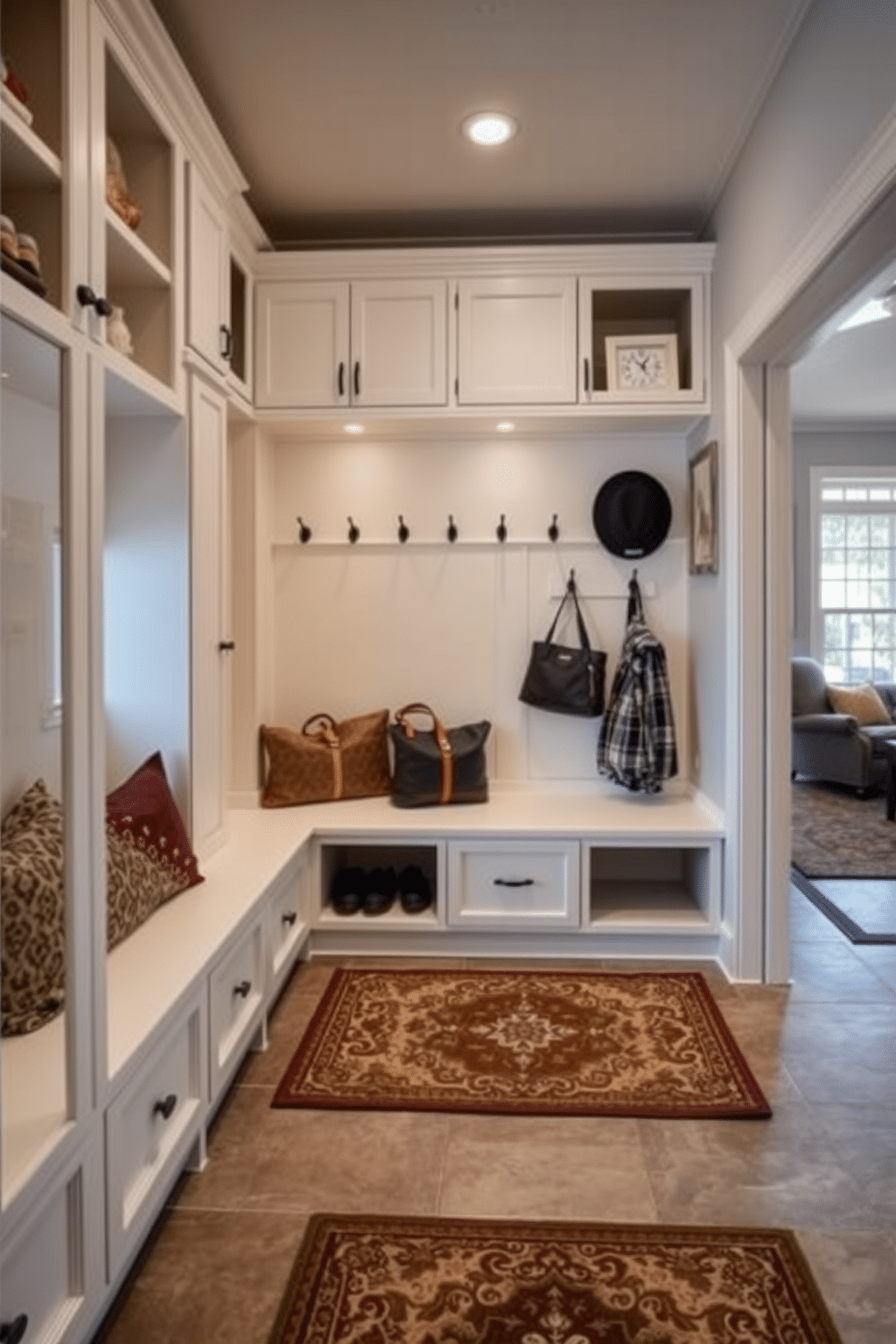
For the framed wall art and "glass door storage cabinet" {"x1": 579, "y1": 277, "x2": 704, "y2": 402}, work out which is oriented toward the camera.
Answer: the glass door storage cabinet

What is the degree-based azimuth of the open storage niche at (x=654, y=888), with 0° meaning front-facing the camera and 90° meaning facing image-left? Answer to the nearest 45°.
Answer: approximately 0°

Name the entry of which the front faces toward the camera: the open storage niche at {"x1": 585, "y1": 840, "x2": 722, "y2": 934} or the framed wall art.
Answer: the open storage niche

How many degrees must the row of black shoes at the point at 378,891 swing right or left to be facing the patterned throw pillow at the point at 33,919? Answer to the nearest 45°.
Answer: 0° — it already faces it

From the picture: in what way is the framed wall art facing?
to the viewer's left

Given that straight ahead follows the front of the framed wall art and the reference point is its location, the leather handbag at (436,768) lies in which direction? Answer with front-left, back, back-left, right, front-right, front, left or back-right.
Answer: front

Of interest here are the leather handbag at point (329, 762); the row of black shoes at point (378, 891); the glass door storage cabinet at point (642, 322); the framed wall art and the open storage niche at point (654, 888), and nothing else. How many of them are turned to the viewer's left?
1

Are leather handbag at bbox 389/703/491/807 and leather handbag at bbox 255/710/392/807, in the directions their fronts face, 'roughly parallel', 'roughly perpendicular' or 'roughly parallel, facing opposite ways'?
roughly parallel

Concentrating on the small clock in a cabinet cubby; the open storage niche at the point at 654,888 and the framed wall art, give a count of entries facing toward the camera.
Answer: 2

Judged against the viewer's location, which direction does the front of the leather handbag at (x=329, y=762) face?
facing the viewer

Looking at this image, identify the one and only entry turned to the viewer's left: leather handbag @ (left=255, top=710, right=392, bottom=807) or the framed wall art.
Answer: the framed wall art

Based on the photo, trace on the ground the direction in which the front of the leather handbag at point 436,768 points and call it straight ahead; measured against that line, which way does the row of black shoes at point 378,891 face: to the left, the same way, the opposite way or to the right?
the same way

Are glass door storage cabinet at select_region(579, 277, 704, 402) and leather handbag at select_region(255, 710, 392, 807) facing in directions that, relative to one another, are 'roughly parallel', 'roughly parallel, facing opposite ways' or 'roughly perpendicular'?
roughly parallel

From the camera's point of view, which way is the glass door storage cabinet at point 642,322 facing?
toward the camera
